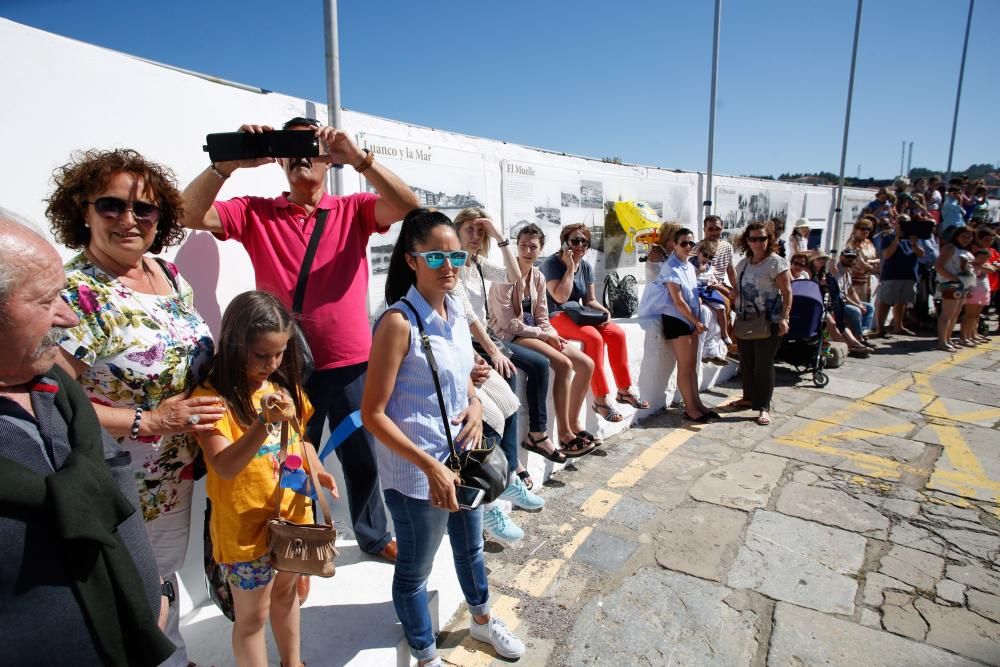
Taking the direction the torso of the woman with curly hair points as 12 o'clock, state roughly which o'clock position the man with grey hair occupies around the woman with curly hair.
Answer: The man with grey hair is roughly at 2 o'clock from the woman with curly hair.

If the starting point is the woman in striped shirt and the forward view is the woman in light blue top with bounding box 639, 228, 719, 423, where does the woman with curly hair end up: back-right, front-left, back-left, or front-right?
back-left

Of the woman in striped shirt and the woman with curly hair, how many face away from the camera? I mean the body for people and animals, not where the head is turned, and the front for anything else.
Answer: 0

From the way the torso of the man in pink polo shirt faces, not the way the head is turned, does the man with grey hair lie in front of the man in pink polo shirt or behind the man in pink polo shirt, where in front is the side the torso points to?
in front

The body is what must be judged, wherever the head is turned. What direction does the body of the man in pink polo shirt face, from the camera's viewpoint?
toward the camera

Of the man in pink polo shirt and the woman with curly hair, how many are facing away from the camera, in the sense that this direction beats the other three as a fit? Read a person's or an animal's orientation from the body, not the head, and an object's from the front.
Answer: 0

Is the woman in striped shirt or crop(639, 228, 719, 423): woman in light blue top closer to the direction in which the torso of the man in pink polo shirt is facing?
the woman in striped shirt

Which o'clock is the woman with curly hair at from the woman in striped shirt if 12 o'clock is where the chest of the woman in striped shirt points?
The woman with curly hair is roughly at 4 o'clock from the woman in striped shirt.

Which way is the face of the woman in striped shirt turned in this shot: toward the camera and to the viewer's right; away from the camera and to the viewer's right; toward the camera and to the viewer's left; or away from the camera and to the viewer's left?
toward the camera and to the viewer's right

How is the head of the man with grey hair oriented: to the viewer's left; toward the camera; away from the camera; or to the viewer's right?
to the viewer's right

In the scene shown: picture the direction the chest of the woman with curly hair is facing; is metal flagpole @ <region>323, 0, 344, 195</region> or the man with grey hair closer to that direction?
the man with grey hair

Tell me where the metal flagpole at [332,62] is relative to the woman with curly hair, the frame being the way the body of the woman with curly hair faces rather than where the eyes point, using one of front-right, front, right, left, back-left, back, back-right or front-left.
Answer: left

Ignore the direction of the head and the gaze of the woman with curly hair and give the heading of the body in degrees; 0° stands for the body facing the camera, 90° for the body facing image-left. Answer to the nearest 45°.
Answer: approximately 315°
